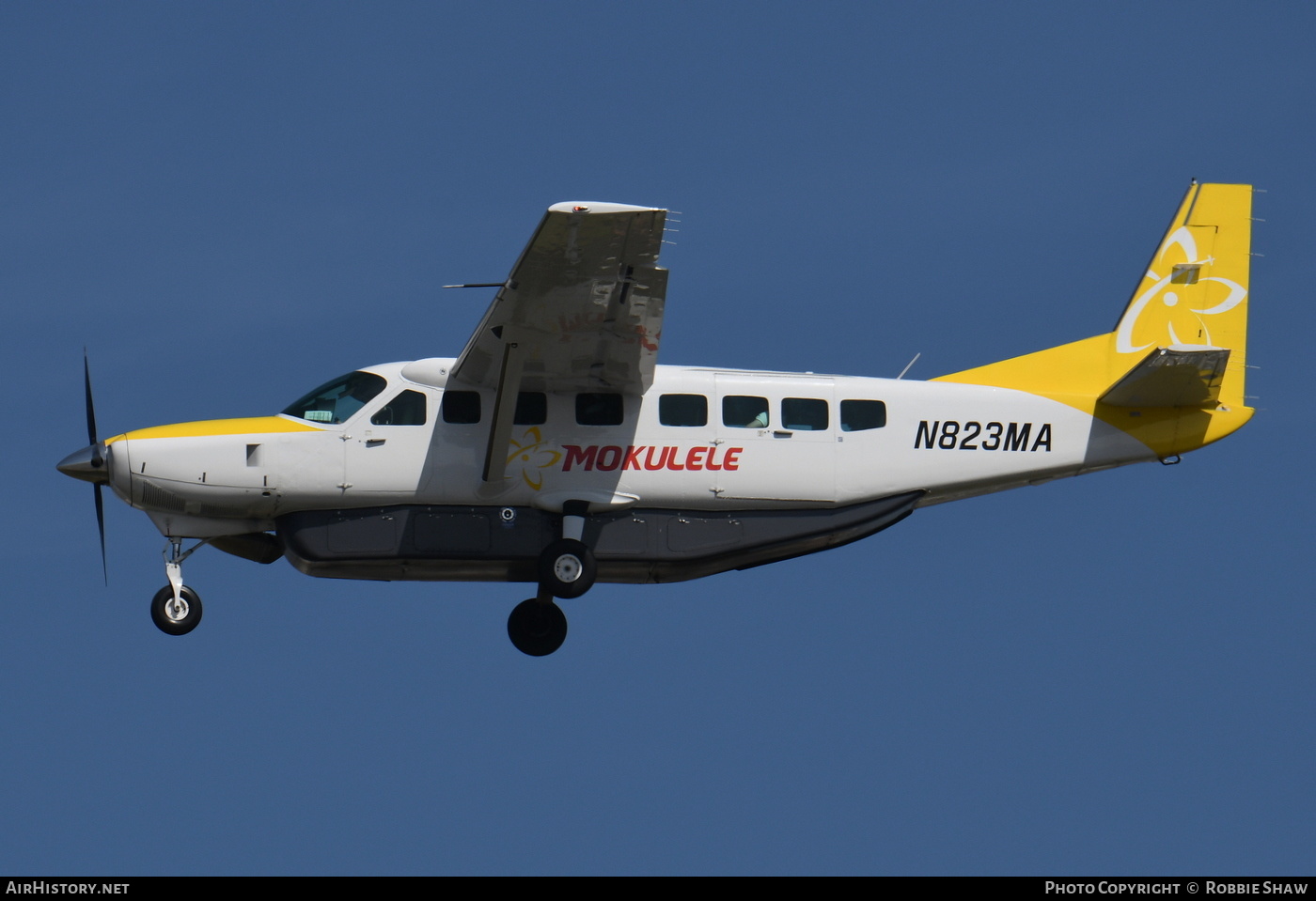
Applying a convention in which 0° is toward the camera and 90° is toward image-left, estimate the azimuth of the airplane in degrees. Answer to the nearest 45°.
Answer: approximately 90°
